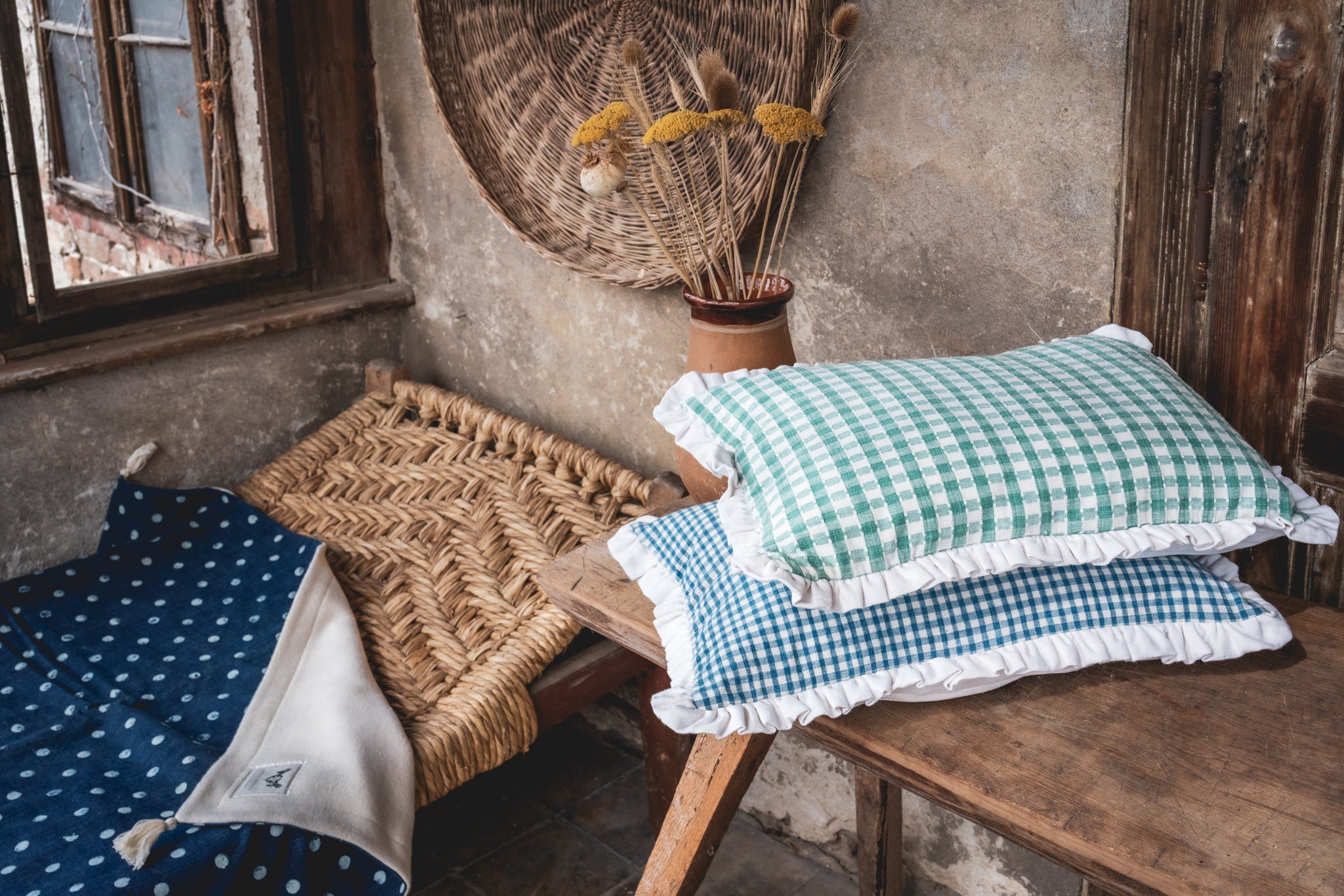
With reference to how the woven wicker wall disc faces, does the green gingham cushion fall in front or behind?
in front

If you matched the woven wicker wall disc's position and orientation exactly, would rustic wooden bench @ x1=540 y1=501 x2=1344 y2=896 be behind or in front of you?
in front

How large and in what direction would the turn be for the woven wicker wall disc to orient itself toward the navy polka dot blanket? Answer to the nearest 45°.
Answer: approximately 45° to its right

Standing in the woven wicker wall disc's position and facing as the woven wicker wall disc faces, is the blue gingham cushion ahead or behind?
ahead

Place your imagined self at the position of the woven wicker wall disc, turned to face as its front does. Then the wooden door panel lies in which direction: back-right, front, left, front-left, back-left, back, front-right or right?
front-left

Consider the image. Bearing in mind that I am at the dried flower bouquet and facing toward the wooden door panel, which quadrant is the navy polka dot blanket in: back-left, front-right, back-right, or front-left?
back-right

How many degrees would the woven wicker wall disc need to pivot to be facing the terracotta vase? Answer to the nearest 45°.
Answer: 0° — it already faces it

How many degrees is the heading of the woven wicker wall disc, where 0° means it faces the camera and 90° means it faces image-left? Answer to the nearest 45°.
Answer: approximately 0°
